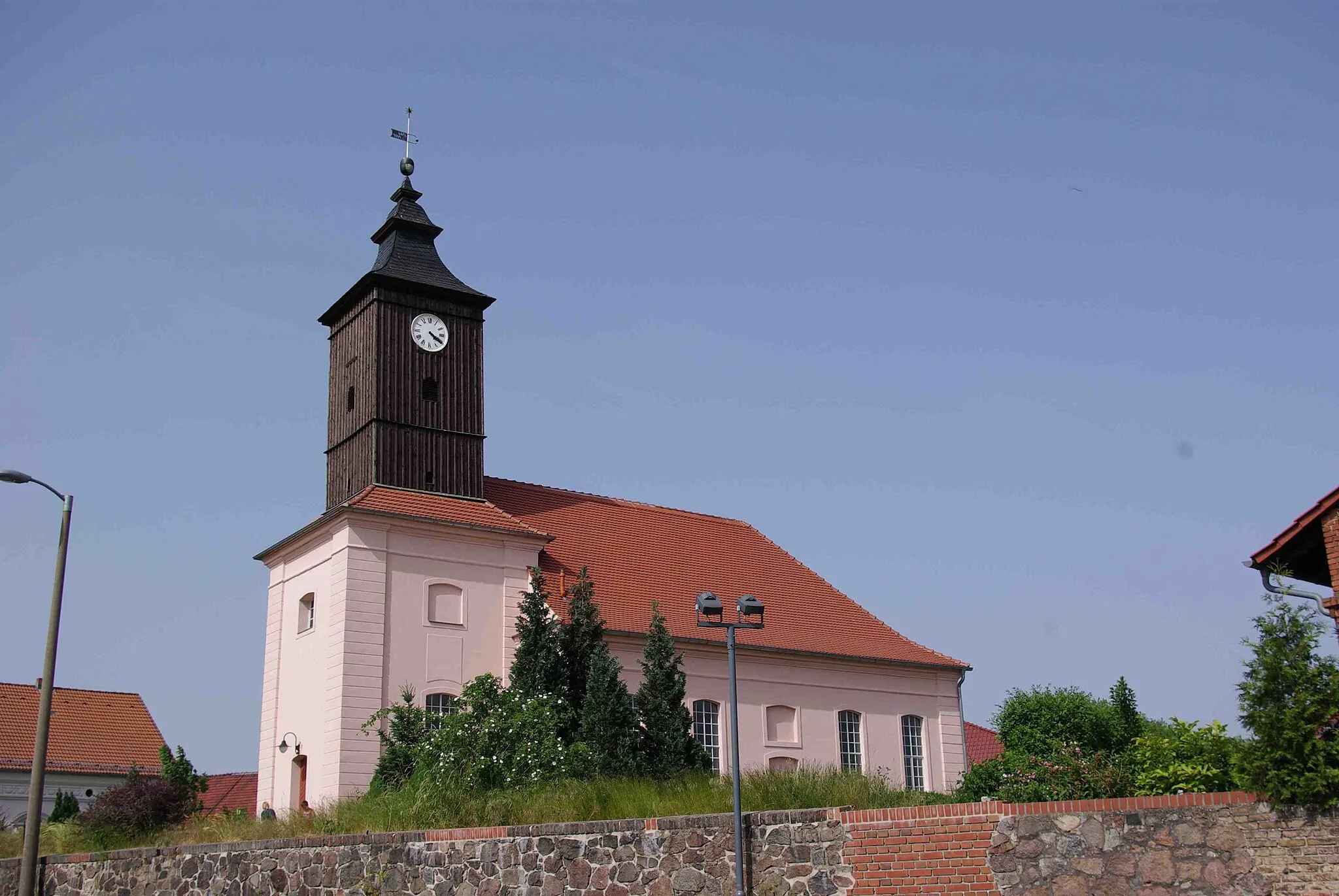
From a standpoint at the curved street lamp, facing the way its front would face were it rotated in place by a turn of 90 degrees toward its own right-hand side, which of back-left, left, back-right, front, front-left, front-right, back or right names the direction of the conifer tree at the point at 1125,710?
right

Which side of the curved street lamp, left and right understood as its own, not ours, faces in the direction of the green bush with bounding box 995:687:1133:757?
back

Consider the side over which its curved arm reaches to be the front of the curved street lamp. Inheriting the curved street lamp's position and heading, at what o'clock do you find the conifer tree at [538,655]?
The conifer tree is roughly at 5 o'clock from the curved street lamp.

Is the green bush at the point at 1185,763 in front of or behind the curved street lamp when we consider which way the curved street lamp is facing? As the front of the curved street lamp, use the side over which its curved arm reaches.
behind

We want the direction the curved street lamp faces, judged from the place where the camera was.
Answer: facing to the left of the viewer

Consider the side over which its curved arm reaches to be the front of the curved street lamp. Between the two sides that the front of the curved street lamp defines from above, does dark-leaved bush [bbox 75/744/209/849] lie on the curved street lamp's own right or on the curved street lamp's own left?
on the curved street lamp's own right

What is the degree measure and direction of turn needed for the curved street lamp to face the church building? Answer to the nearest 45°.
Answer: approximately 135° to its right

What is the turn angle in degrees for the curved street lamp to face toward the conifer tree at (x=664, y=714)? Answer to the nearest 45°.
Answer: approximately 180°

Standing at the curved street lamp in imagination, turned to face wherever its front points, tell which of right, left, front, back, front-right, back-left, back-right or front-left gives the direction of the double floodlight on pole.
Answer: back-left

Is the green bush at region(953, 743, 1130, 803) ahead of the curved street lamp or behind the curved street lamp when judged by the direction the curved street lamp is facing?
behind

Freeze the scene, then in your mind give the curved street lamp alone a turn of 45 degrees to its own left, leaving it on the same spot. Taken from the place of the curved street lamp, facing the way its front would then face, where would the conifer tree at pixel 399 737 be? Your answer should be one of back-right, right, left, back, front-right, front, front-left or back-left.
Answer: back

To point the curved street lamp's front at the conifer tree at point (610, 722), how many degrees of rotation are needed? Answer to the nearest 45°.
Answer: approximately 180°

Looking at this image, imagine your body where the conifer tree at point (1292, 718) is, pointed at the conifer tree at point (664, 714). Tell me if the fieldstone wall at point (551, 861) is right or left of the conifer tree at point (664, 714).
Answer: left

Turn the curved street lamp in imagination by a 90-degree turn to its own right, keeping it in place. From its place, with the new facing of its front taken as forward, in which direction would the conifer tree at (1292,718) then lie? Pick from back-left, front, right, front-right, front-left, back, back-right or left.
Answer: back-right
